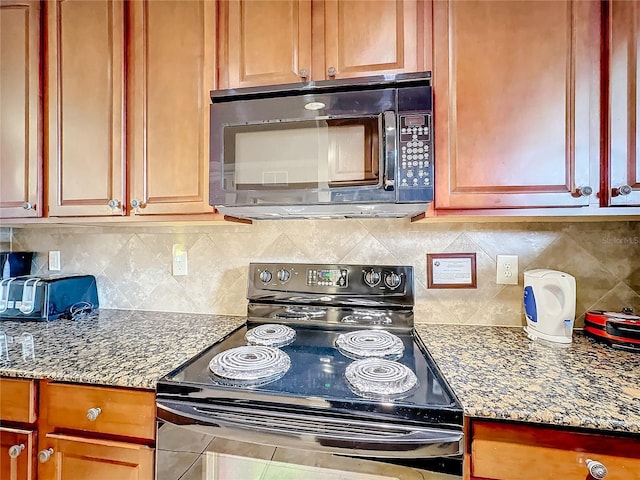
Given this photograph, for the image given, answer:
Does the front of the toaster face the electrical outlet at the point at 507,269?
no

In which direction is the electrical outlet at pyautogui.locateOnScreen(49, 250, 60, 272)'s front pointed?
toward the camera

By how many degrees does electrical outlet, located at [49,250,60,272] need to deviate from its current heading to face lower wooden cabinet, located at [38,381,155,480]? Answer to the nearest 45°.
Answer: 0° — it already faces it

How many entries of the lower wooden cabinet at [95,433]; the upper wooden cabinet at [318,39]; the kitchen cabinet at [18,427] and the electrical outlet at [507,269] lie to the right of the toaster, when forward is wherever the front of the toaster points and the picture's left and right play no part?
0

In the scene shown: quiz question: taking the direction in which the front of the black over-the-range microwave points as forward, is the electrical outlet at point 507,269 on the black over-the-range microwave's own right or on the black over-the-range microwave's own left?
on the black over-the-range microwave's own left

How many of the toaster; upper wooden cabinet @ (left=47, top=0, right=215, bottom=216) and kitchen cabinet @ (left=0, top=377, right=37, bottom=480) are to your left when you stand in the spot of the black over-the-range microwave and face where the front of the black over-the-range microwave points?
0

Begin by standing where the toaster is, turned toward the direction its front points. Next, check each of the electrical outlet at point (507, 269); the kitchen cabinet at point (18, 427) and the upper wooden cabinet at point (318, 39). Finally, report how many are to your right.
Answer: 0

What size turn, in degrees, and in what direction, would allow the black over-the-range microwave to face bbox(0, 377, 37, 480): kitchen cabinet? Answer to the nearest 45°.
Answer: approximately 90° to its right

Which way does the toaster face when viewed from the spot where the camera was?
facing the viewer and to the left of the viewer

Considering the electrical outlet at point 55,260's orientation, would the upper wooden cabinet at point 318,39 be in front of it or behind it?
in front

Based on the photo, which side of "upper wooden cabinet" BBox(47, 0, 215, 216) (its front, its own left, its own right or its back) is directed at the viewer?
front

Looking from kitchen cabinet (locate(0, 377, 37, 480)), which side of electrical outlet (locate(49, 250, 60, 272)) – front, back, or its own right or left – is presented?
front

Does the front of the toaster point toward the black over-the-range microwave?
no

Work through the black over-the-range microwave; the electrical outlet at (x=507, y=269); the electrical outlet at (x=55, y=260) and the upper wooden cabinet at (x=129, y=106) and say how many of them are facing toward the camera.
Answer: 4

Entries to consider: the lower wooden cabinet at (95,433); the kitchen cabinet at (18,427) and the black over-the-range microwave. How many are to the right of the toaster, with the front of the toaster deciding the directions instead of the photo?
0

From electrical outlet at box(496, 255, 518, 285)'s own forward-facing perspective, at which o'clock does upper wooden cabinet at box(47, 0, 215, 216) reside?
The upper wooden cabinet is roughly at 2 o'clock from the electrical outlet.
